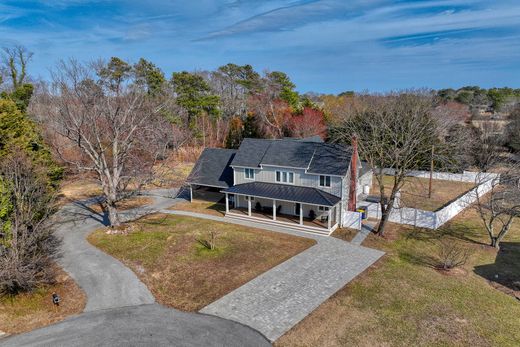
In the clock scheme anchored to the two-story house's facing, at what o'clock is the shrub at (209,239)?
The shrub is roughly at 12 o'clock from the two-story house.

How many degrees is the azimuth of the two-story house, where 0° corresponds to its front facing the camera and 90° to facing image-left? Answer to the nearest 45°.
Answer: approximately 45°

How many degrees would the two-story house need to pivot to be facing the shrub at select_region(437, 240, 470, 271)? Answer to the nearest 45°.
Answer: approximately 90° to its left

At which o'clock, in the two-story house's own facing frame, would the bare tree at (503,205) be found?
The bare tree is roughly at 8 o'clock from the two-story house.
